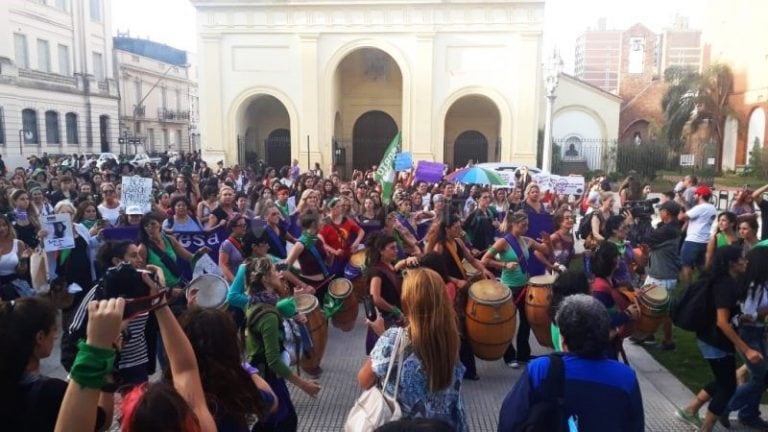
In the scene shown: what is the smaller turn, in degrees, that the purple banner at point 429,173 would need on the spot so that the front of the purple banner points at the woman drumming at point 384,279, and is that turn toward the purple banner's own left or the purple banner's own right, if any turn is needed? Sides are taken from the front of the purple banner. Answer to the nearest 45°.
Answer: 0° — it already faces them

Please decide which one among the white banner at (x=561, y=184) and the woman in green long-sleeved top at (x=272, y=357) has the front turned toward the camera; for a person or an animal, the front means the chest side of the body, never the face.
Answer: the white banner

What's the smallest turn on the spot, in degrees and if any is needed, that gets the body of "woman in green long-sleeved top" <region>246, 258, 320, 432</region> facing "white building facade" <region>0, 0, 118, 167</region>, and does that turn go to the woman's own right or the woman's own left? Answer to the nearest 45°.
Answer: approximately 90° to the woman's own left

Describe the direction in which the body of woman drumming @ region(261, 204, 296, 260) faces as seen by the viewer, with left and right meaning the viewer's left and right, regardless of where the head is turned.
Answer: facing the viewer and to the right of the viewer

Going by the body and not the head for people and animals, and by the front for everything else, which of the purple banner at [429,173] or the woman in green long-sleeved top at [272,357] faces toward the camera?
the purple banner

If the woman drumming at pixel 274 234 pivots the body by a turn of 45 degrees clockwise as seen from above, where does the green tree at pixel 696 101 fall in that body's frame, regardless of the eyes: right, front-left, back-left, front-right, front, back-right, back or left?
back-left

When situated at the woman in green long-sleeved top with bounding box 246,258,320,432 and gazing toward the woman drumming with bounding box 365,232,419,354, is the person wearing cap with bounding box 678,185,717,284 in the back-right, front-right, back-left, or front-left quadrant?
front-right

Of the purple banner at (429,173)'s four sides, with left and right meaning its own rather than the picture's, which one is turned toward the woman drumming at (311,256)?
front

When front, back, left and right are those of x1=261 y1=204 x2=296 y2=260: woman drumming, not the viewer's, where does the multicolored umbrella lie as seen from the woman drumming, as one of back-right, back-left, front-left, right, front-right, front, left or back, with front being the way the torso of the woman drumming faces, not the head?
left

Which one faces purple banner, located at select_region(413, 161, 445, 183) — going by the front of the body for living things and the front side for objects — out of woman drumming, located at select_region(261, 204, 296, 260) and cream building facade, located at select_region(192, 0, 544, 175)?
the cream building facade

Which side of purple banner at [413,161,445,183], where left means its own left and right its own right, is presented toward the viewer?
front

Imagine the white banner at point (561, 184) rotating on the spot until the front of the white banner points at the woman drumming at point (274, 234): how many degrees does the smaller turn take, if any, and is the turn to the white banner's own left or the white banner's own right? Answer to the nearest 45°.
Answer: approximately 45° to the white banner's own right
